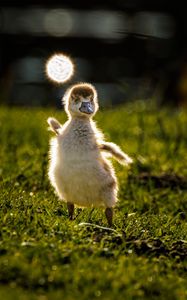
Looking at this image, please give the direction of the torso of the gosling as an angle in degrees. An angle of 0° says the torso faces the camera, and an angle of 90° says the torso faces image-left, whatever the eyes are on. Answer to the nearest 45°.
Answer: approximately 0°
